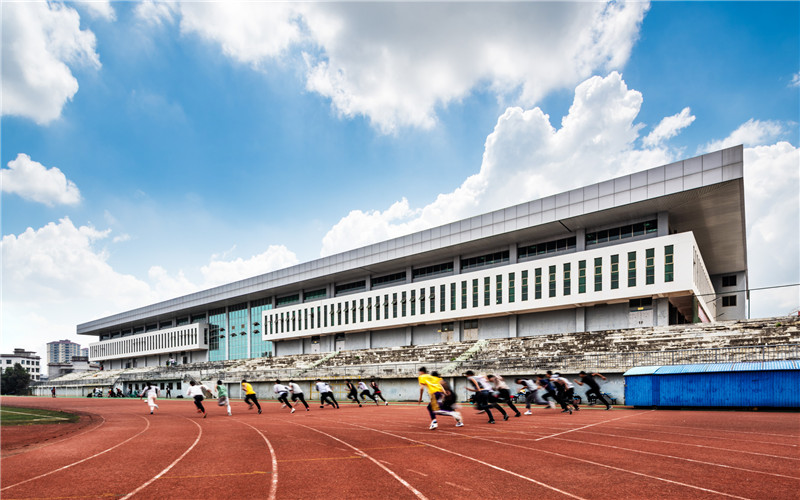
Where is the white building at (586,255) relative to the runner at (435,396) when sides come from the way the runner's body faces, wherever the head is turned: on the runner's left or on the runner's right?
on the runner's right

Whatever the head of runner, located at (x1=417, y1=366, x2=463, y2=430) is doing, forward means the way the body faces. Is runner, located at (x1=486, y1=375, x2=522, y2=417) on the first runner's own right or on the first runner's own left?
on the first runner's own right

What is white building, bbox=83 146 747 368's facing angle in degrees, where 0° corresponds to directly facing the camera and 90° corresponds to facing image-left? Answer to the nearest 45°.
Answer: approximately 45°

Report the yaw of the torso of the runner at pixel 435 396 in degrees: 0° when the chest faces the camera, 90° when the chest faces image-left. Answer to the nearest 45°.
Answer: approximately 90°
